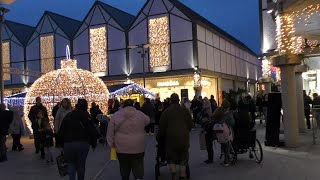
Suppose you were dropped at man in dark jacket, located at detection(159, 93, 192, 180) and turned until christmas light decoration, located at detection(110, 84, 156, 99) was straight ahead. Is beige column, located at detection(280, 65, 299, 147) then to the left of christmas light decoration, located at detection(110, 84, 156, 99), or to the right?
right

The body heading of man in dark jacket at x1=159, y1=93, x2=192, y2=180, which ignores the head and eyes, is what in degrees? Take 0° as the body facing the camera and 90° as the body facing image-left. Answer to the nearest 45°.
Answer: approximately 180°

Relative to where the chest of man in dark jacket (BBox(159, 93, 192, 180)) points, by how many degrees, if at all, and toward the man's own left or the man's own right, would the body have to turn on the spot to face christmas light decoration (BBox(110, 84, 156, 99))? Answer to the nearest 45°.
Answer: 0° — they already face it

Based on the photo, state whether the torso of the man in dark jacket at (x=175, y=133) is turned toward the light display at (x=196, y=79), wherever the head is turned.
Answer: yes

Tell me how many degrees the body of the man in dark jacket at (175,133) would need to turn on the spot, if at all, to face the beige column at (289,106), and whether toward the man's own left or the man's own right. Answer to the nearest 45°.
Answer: approximately 45° to the man's own right

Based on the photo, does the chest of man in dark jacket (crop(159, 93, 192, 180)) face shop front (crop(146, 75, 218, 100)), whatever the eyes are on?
yes

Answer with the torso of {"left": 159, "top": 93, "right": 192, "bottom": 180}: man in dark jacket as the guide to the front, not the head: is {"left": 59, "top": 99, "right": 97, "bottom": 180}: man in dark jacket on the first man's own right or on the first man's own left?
on the first man's own left

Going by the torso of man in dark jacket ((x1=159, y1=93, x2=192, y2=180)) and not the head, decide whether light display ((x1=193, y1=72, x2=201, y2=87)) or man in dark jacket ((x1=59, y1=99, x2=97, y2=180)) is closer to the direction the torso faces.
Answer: the light display
